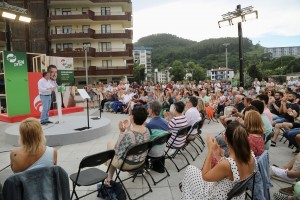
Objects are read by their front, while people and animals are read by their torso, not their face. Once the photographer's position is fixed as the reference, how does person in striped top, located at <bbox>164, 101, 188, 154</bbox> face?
facing away from the viewer and to the left of the viewer

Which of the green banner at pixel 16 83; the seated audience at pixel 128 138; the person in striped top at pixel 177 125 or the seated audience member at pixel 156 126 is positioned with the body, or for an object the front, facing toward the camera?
the green banner

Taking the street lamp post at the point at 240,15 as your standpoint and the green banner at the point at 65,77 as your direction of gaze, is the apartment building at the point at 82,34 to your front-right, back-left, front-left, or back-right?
front-right

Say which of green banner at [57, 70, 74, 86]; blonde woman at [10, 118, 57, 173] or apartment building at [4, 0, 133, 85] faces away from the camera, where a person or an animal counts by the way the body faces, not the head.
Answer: the blonde woman

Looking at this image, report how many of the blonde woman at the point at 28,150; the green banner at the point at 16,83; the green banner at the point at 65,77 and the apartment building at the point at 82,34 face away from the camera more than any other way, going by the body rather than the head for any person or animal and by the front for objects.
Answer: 1

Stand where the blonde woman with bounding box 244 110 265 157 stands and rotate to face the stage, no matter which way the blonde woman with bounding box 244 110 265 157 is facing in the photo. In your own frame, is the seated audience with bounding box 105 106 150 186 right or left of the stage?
left

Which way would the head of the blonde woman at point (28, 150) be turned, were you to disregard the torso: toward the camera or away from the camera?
away from the camera

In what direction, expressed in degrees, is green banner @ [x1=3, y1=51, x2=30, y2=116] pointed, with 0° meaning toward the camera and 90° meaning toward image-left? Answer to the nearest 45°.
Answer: approximately 0°

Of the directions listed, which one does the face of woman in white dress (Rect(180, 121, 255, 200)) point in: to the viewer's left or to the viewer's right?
to the viewer's left

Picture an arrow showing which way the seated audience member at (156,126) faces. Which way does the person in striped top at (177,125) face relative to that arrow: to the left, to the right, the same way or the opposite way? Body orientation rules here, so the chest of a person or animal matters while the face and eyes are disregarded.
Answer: the same way

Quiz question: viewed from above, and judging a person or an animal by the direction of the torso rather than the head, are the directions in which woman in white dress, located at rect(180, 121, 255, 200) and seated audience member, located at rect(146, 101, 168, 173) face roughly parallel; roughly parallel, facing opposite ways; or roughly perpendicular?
roughly parallel

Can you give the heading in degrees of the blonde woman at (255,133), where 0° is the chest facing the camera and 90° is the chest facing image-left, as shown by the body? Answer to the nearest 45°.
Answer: approximately 135°

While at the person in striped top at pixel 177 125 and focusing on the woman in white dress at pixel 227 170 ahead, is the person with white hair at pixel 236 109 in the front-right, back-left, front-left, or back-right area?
back-left

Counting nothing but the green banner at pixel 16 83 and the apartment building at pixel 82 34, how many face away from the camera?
0

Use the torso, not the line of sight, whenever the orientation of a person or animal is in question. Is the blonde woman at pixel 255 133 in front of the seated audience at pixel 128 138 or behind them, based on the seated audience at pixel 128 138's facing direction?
behind

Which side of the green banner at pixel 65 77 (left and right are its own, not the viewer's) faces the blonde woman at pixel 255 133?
front

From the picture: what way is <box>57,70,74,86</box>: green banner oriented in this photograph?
toward the camera
